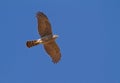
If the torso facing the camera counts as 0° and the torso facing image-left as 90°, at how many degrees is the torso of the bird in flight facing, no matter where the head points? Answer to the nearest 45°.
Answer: approximately 270°
